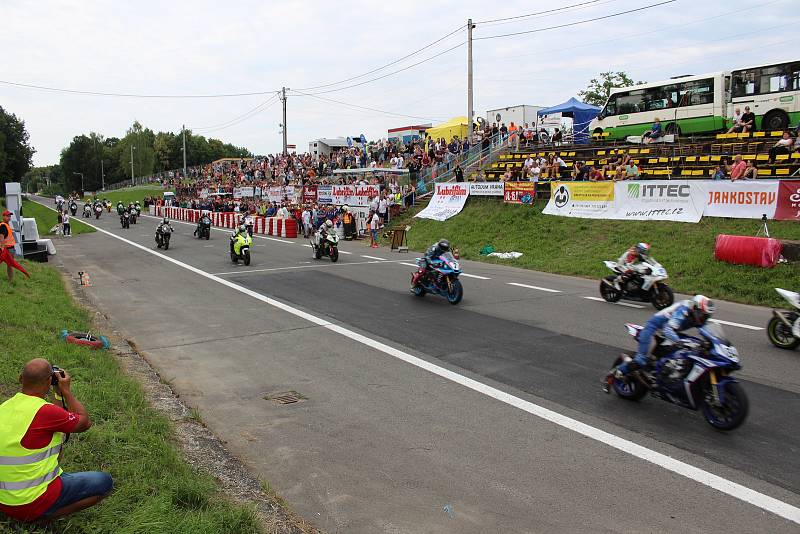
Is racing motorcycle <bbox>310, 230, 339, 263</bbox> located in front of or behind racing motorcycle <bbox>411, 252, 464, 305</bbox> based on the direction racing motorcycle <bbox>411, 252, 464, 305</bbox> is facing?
behind

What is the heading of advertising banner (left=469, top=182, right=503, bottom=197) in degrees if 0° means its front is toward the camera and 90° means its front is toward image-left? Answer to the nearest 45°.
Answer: approximately 0°

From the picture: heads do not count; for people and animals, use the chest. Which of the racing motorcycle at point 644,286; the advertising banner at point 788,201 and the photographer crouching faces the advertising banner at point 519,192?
the photographer crouching

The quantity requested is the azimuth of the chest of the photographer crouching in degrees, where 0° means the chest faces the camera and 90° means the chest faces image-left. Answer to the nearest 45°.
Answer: approximately 225°

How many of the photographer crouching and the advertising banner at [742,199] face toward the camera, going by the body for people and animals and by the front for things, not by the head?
1

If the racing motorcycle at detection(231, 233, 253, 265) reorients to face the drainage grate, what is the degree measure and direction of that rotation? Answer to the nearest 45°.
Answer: approximately 45° to its right

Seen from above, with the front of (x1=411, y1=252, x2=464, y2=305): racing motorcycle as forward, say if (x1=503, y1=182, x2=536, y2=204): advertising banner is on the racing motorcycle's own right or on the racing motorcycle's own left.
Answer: on the racing motorcycle's own left

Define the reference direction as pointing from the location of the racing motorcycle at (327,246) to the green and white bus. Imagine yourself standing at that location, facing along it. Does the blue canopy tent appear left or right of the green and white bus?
left

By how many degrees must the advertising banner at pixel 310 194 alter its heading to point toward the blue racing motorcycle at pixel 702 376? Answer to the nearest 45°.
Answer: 0° — it already faces it

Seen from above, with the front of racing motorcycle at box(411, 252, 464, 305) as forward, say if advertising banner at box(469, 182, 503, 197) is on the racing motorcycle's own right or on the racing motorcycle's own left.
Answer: on the racing motorcycle's own left

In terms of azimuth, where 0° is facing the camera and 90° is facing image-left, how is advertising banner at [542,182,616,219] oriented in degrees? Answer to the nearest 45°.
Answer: approximately 0°

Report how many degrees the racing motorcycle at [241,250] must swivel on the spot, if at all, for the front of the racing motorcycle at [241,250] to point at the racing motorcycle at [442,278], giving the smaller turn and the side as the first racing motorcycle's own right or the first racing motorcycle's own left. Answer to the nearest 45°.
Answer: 0° — it already faces it

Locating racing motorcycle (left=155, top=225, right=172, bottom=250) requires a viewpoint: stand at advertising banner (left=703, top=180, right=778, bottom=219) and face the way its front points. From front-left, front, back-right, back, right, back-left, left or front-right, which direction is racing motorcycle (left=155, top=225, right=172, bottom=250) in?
right

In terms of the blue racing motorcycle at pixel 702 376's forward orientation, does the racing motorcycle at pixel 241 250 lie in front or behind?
behind

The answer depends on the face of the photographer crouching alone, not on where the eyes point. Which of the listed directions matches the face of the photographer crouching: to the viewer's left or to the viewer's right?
to the viewer's right

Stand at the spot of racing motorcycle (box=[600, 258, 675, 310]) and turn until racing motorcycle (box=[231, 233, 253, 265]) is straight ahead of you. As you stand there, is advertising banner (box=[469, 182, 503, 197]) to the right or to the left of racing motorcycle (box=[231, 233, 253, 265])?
right

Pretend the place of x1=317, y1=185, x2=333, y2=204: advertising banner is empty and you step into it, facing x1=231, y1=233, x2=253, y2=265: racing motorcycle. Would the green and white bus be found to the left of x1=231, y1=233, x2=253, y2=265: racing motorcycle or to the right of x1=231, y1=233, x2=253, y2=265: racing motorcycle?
left

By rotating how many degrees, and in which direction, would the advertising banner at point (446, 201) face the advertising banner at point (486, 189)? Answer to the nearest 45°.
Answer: approximately 90° to its left
